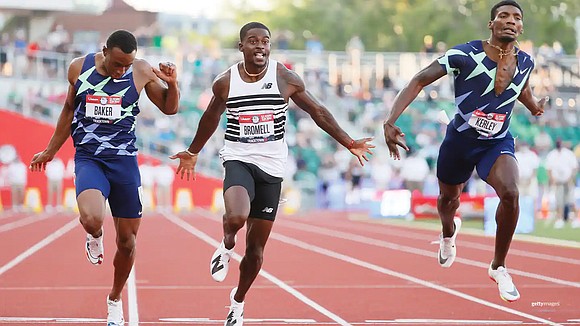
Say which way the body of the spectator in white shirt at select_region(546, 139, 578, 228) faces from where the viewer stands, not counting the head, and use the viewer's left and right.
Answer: facing the viewer

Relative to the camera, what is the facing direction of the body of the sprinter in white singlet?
toward the camera

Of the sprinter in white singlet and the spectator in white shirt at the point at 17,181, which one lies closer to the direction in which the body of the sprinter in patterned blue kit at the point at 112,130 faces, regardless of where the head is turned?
the sprinter in white singlet

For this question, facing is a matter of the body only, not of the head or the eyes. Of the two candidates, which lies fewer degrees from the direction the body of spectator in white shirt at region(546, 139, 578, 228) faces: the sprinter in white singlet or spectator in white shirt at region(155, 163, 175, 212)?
the sprinter in white singlet

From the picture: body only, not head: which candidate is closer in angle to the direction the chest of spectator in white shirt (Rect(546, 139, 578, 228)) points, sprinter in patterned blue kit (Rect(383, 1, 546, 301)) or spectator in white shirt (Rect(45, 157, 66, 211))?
the sprinter in patterned blue kit

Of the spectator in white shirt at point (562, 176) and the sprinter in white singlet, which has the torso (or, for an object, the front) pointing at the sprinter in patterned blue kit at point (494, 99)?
the spectator in white shirt

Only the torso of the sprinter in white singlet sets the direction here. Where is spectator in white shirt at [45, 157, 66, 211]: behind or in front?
behind

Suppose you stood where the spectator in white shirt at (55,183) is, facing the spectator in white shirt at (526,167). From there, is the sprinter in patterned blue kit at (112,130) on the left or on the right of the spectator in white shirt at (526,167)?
right

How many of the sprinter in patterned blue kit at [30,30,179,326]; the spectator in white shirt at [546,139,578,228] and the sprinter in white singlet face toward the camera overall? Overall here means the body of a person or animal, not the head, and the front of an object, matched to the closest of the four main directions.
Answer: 3

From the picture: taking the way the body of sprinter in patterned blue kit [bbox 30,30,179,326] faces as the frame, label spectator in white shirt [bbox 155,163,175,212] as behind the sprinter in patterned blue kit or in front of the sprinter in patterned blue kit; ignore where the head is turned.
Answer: behind

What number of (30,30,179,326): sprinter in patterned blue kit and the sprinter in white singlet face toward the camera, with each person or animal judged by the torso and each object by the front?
2

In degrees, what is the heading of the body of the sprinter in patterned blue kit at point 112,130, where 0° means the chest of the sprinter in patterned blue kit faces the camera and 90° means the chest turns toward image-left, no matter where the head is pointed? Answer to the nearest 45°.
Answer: approximately 0°
